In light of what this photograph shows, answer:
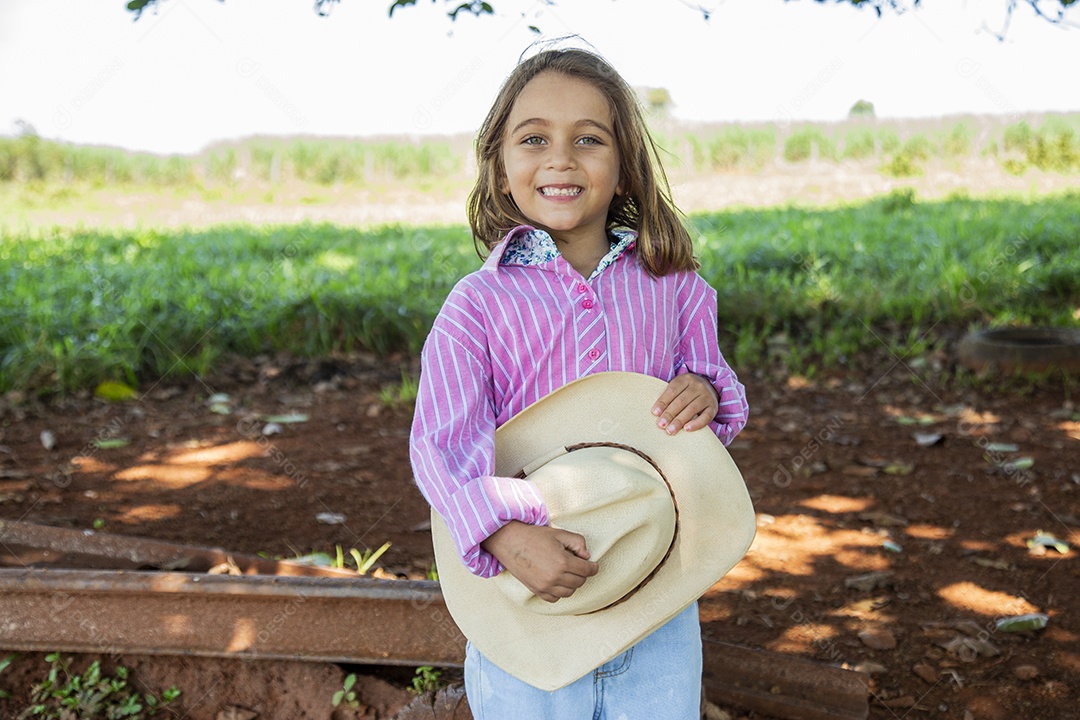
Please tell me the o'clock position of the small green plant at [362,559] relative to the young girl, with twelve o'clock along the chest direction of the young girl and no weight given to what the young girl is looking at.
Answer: The small green plant is roughly at 5 o'clock from the young girl.

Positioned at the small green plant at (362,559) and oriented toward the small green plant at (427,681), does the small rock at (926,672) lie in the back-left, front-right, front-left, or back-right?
front-left

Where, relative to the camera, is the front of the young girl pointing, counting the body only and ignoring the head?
toward the camera

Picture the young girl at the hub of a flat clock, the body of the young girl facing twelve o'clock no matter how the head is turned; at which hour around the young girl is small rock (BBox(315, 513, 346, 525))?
The small rock is roughly at 5 o'clock from the young girl.

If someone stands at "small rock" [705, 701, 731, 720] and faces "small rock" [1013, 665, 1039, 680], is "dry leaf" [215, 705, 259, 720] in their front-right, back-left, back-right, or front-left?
back-left

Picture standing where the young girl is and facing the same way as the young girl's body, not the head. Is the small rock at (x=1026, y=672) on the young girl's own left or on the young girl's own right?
on the young girl's own left

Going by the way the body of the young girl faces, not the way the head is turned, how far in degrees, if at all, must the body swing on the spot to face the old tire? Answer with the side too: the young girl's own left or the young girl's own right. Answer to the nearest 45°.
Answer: approximately 135° to the young girl's own left

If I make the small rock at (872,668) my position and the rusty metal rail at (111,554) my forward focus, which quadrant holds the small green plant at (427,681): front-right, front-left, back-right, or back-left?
front-left
